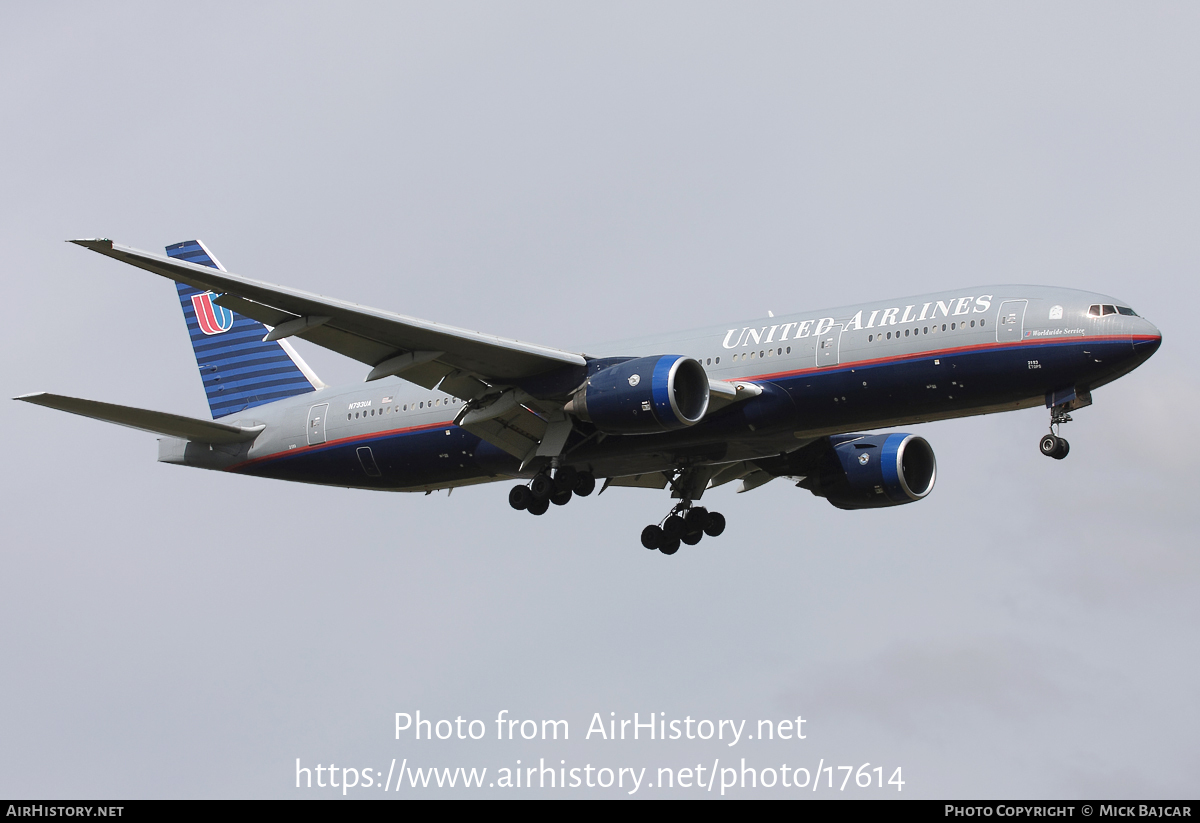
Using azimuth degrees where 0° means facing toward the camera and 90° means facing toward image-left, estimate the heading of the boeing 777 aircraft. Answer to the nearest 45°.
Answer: approximately 315°
